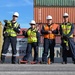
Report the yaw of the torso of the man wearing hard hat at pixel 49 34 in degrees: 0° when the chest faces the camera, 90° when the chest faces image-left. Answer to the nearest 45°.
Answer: approximately 0°

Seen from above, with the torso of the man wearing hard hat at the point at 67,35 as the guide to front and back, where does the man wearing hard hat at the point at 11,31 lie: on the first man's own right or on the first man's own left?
on the first man's own right

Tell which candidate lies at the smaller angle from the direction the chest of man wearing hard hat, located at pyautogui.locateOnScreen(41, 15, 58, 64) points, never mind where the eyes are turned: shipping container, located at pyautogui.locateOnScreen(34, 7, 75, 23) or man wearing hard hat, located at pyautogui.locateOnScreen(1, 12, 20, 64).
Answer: the man wearing hard hat

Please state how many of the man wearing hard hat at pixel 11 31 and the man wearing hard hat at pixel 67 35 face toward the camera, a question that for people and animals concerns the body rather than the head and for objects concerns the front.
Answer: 2

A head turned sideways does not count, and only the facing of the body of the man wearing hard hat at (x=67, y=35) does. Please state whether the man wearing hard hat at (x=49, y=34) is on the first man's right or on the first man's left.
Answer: on the first man's right

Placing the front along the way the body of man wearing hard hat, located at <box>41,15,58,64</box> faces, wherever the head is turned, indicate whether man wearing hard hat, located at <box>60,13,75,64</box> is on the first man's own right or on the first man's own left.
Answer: on the first man's own left

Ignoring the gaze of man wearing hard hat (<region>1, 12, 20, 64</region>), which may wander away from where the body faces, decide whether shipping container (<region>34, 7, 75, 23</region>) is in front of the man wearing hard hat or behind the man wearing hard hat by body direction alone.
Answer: behind

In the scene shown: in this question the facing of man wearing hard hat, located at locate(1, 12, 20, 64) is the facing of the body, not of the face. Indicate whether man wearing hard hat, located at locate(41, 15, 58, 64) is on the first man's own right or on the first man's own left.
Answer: on the first man's own left

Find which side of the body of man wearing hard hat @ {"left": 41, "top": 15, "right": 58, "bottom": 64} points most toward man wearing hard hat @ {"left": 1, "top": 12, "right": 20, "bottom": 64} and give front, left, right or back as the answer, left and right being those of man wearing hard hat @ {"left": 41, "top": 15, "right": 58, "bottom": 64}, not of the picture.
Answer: right

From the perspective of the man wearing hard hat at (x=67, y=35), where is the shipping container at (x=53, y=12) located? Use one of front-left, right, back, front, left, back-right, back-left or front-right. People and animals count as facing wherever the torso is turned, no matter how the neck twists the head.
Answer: back
